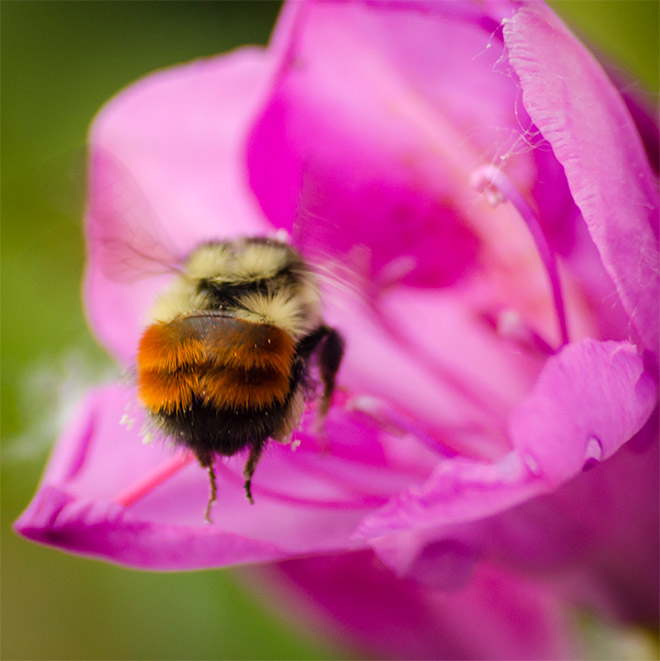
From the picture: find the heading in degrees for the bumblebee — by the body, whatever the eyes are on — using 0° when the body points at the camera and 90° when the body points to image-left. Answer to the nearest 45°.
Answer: approximately 180°
